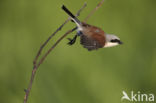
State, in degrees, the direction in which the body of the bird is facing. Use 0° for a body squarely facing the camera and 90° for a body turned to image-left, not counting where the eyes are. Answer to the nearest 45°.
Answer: approximately 270°
